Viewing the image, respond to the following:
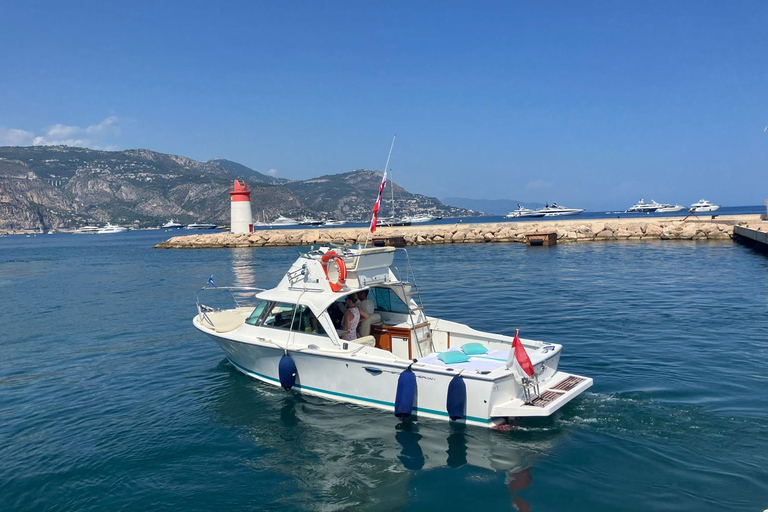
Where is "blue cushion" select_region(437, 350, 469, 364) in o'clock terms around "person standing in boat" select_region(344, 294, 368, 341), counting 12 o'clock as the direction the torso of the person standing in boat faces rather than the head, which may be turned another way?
The blue cushion is roughly at 6 o'clock from the person standing in boat.

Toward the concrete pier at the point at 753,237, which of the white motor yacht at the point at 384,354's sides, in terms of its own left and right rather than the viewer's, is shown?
right

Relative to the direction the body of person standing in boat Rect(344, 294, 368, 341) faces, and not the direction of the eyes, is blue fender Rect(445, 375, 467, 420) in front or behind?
behind

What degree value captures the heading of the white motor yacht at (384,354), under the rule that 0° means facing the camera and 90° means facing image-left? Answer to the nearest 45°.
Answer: approximately 135°

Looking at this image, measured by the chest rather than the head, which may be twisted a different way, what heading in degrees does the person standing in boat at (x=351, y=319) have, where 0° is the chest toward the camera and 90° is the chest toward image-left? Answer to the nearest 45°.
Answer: approximately 135°

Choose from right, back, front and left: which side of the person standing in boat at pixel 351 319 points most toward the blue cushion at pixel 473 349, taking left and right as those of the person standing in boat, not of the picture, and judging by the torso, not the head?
back
